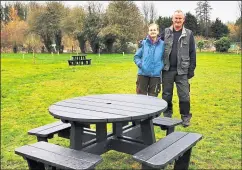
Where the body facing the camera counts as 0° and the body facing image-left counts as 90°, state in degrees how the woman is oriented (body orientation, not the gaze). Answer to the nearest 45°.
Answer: approximately 0°

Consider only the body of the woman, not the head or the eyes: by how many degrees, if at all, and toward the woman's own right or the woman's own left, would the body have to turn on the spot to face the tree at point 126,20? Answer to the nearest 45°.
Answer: approximately 180°

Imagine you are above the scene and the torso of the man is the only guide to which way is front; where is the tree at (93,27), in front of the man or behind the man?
behind

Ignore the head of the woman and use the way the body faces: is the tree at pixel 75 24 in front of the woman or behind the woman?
behind

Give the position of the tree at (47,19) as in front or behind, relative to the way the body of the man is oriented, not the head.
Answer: behind

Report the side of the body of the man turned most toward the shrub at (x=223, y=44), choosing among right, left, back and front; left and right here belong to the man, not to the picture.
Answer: back

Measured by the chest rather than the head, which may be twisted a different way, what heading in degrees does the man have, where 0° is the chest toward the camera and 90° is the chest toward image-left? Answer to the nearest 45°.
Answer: approximately 0°

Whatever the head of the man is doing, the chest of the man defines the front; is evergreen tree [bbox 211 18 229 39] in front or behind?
behind

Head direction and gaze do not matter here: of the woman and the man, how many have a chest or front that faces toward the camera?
2
